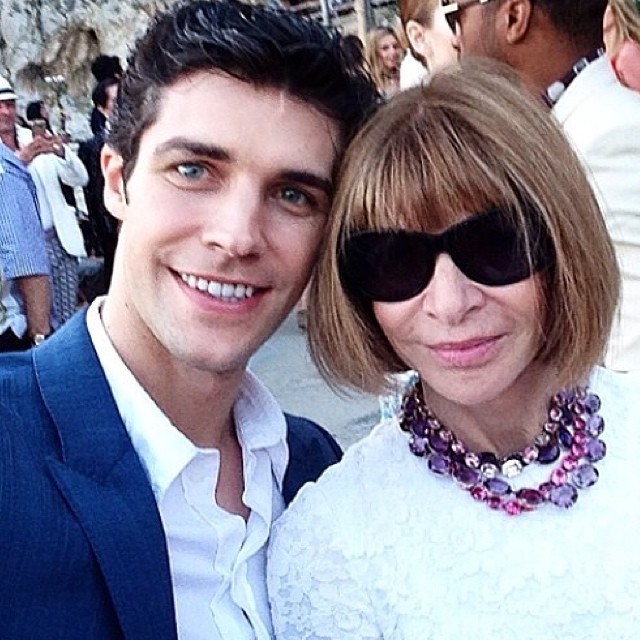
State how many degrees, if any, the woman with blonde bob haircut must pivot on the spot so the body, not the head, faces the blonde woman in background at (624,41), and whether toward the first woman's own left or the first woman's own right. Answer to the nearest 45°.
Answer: approximately 180°

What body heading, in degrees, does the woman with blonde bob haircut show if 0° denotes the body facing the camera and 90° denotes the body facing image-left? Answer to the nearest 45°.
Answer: approximately 0°

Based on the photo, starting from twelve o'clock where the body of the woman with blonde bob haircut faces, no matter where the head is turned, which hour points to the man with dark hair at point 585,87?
The man with dark hair is roughly at 6 o'clock from the woman with blonde bob haircut.

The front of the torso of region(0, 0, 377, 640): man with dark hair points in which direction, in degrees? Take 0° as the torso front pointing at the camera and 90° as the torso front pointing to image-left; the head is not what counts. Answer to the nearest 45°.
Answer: approximately 315°

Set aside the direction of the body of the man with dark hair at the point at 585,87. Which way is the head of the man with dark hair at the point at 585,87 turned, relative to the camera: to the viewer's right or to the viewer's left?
to the viewer's left
